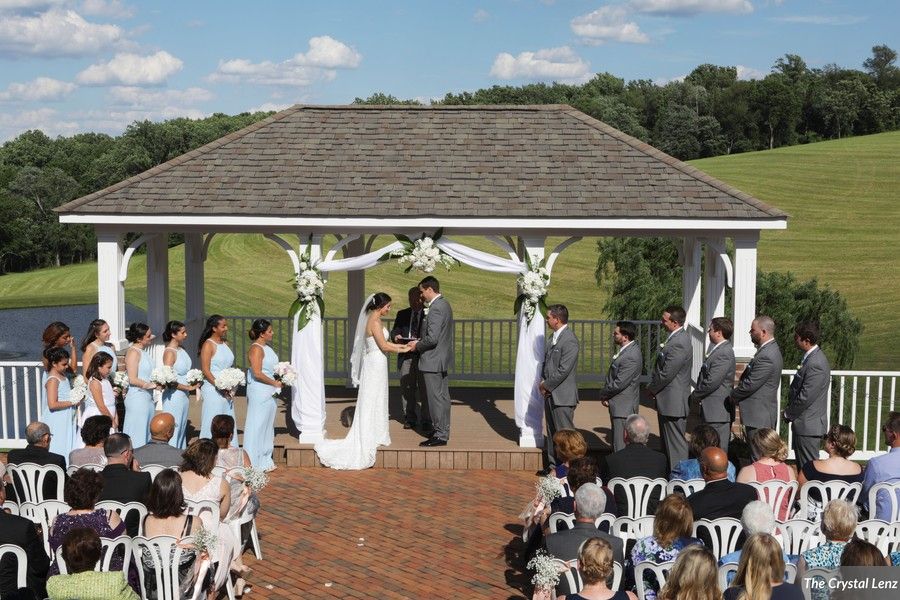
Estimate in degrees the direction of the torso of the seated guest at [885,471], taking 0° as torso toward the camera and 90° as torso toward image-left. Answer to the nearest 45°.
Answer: approximately 135°

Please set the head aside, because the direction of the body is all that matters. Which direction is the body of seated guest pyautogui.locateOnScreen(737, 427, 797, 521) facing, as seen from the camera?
away from the camera

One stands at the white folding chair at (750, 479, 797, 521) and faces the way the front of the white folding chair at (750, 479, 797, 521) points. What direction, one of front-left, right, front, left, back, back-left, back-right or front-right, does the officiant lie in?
front-left

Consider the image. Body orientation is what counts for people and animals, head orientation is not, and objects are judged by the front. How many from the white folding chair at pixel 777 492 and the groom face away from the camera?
1

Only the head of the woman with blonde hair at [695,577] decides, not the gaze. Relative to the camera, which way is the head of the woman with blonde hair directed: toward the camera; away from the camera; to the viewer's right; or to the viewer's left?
away from the camera

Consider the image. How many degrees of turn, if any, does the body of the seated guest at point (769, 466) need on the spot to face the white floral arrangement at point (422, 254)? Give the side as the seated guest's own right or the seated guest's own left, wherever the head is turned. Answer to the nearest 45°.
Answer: approximately 45° to the seated guest's own left

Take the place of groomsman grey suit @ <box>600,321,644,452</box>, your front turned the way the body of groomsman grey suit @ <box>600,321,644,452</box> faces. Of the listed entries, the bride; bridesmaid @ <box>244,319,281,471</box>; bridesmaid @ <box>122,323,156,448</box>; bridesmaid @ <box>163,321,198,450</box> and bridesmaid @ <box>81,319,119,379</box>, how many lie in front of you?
5

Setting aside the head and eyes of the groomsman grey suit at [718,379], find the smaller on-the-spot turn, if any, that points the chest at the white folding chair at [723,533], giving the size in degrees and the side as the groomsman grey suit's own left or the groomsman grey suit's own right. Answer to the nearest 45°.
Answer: approximately 90° to the groomsman grey suit's own left

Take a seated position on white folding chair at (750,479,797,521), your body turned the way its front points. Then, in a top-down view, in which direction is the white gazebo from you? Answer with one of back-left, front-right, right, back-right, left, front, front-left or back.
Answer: front-left

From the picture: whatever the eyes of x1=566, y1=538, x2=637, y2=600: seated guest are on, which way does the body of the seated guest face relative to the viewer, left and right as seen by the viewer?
facing away from the viewer

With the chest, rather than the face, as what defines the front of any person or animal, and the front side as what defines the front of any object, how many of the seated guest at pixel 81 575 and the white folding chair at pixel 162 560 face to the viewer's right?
0

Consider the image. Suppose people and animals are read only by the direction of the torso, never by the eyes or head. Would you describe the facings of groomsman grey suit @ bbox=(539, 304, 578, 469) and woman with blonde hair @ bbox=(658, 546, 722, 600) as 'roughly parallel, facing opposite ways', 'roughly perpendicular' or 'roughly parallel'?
roughly perpendicular

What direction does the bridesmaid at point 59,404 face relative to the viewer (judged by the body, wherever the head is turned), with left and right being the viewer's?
facing to the right of the viewer

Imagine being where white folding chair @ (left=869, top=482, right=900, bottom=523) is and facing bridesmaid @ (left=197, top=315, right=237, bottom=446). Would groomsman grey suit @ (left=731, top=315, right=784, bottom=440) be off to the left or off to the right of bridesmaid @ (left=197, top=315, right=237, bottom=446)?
right

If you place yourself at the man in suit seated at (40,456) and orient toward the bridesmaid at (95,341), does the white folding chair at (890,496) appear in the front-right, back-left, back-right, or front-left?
back-right

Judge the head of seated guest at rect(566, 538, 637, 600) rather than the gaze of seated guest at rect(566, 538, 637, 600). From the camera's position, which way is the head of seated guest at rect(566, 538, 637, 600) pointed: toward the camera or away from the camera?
away from the camera

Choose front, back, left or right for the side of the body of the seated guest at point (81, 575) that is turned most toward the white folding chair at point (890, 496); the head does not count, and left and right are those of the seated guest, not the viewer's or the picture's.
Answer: right

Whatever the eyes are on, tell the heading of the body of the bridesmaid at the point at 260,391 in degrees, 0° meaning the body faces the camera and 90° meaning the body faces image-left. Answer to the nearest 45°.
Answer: approximately 270°

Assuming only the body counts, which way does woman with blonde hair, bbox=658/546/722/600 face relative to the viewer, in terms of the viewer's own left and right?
facing away from the viewer

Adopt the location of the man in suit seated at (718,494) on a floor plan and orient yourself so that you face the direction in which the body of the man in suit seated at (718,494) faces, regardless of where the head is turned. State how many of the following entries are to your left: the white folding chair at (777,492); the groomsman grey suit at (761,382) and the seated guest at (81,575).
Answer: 1

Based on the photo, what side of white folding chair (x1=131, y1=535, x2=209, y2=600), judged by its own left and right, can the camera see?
back

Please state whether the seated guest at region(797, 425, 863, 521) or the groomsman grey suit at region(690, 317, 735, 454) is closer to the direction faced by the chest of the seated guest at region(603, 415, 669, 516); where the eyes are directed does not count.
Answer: the groomsman grey suit

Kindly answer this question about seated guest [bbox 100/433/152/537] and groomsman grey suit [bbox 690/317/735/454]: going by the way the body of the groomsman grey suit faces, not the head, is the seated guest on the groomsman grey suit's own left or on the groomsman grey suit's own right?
on the groomsman grey suit's own left
